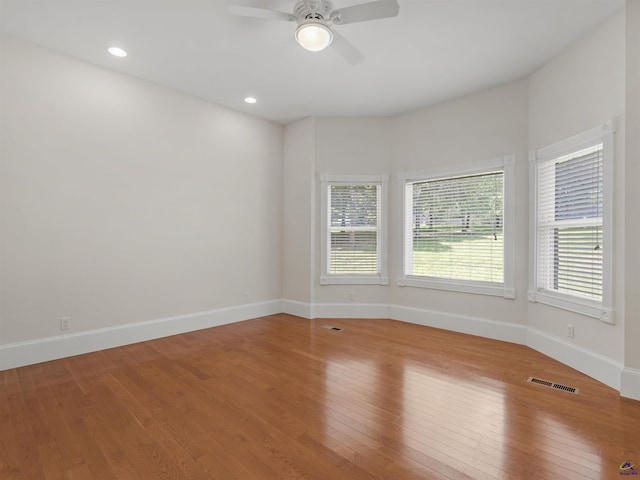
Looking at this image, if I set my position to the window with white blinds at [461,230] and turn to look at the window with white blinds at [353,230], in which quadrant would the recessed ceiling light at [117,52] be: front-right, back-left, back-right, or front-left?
front-left

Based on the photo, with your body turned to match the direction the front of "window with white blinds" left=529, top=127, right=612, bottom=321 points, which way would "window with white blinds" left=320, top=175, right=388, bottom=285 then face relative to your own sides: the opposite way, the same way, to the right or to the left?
to the left

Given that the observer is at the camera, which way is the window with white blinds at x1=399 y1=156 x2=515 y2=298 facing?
facing the viewer and to the left of the viewer

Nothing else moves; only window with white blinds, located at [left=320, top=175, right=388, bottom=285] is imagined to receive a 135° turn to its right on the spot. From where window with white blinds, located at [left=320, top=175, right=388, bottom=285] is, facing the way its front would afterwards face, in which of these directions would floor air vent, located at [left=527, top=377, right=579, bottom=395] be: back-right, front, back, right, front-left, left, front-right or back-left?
back

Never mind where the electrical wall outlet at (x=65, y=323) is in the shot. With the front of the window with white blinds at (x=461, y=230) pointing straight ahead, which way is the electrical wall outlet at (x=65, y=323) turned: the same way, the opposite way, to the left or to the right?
to the left

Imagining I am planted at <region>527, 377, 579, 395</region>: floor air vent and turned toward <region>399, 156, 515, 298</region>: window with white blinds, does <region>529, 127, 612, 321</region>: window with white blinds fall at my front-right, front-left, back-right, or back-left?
front-right

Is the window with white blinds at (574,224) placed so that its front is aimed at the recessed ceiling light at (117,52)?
yes

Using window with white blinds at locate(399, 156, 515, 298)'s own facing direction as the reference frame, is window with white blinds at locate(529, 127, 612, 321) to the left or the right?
on its left

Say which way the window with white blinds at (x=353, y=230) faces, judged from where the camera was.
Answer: facing the viewer

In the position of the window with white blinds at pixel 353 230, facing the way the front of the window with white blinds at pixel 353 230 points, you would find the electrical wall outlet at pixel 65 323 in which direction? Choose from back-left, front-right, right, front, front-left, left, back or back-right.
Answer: front-right

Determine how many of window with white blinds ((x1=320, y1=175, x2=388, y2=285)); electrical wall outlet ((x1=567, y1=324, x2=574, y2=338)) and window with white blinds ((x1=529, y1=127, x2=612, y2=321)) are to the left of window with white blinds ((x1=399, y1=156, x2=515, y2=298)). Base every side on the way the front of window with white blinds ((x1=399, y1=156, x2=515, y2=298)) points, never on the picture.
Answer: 2

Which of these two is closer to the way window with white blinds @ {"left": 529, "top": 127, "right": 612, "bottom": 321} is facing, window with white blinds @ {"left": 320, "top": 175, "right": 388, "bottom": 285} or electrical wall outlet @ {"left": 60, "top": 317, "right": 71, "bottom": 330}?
the electrical wall outlet

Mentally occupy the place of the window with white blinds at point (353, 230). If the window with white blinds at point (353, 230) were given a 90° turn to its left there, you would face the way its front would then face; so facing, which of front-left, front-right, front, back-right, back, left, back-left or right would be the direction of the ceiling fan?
right
